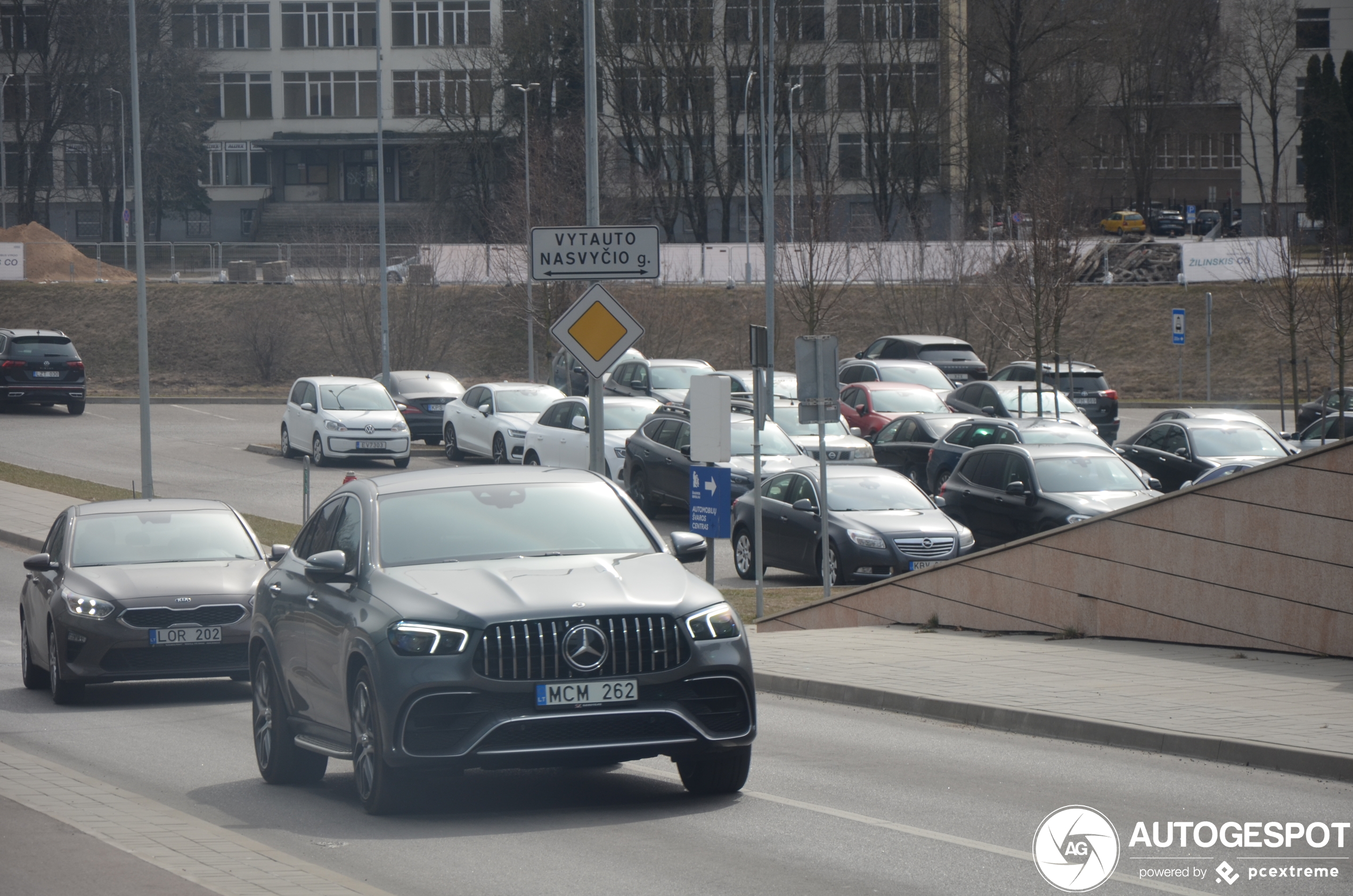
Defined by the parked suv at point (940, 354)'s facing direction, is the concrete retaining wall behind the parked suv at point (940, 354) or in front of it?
behind

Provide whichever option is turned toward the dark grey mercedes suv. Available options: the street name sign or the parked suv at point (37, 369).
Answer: the street name sign

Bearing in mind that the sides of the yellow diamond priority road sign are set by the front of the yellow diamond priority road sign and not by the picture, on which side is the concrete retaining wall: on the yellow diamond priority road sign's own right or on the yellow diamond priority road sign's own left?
on the yellow diamond priority road sign's own left

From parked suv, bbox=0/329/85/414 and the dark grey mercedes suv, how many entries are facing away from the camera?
1

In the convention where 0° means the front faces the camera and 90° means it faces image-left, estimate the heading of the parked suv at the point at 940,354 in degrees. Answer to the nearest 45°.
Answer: approximately 135°

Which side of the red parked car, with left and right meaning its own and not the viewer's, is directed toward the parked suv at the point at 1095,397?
left

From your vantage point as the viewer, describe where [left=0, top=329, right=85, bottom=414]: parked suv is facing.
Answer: facing away from the viewer
